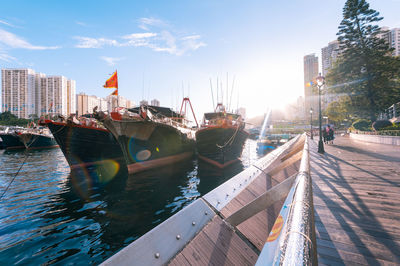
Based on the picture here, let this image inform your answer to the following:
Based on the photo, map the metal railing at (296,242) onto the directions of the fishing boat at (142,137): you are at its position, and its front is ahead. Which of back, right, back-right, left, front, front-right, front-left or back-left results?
front-left

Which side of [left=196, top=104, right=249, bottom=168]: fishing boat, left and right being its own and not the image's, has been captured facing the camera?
front

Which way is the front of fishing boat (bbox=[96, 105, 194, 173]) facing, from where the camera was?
facing the viewer and to the left of the viewer

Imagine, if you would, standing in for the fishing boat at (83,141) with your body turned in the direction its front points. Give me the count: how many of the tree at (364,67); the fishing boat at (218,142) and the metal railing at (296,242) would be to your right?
0

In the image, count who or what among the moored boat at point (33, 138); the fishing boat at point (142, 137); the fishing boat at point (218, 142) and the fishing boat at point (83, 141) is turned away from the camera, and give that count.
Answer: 0

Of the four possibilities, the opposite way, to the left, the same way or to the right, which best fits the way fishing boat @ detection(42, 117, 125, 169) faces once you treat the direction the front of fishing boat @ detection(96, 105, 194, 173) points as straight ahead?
the same way

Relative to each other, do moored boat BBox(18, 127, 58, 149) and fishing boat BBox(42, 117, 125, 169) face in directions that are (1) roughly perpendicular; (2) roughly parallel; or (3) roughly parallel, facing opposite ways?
roughly parallel

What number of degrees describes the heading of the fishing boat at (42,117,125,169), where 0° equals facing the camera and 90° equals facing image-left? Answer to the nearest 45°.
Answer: approximately 45°

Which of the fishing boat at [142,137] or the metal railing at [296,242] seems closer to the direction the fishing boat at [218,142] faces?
the metal railing

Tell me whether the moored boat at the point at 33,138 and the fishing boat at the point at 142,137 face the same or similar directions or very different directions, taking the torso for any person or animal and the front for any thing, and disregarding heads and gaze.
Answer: same or similar directions
